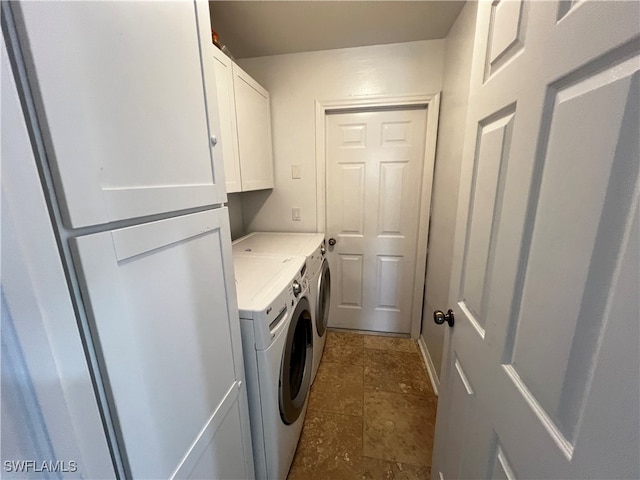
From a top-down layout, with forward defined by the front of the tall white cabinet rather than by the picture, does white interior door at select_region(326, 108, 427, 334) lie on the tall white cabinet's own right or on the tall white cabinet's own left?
on the tall white cabinet's own left

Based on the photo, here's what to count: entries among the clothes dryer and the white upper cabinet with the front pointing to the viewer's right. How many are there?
2

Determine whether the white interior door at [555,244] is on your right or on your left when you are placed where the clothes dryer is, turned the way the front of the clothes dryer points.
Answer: on your right

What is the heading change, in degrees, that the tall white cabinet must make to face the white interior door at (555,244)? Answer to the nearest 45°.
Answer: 0° — it already faces it

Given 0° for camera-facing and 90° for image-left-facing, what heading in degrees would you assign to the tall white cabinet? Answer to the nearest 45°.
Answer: approximately 315°

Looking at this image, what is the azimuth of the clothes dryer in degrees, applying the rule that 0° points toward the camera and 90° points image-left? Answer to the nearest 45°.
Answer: approximately 270°

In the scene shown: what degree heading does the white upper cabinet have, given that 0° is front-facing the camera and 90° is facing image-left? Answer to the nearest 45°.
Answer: approximately 270°

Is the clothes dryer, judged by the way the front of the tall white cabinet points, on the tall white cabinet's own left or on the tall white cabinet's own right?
on the tall white cabinet's own left
